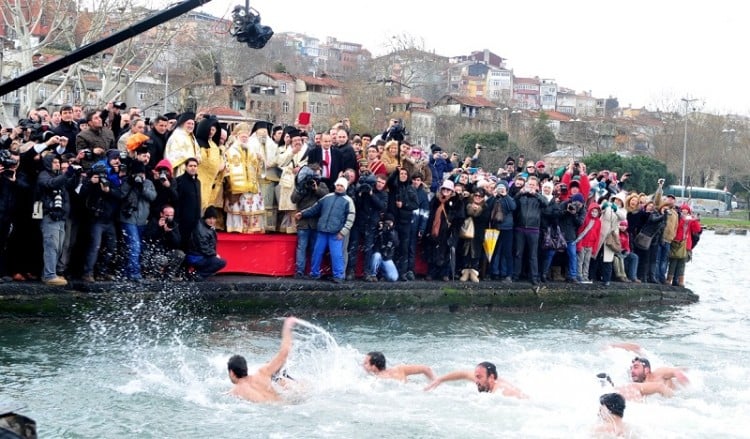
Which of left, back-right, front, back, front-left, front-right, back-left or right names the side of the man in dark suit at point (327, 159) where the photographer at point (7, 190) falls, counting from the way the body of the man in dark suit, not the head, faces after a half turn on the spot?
back-left

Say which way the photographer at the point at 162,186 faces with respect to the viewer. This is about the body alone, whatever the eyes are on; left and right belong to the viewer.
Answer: facing the viewer

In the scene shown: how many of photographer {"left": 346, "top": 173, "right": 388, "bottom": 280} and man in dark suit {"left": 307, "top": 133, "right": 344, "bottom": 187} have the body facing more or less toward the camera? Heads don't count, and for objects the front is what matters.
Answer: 2

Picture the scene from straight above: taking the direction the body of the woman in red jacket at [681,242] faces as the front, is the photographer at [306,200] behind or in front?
in front

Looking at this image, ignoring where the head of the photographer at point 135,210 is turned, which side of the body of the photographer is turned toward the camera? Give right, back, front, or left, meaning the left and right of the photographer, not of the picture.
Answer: front

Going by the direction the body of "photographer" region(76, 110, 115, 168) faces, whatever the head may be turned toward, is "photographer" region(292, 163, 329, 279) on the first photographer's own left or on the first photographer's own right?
on the first photographer's own left

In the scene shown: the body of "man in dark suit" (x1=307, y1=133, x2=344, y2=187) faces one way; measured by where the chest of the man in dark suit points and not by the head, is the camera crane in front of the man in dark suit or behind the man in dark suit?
in front

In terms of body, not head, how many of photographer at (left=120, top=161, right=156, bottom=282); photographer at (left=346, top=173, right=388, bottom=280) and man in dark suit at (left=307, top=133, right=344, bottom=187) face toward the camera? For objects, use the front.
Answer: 3

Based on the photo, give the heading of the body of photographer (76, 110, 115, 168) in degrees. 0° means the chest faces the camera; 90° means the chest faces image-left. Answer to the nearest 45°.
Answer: approximately 315°

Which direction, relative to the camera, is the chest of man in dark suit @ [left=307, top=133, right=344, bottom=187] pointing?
toward the camera

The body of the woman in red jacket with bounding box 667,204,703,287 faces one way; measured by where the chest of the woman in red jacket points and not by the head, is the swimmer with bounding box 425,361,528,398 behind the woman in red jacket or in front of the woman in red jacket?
in front

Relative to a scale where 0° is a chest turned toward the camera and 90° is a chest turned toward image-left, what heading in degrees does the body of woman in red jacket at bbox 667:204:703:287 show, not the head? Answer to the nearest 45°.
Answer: approximately 45°
